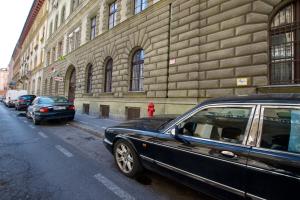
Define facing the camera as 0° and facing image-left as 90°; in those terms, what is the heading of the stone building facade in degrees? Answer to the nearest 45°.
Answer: approximately 45°
